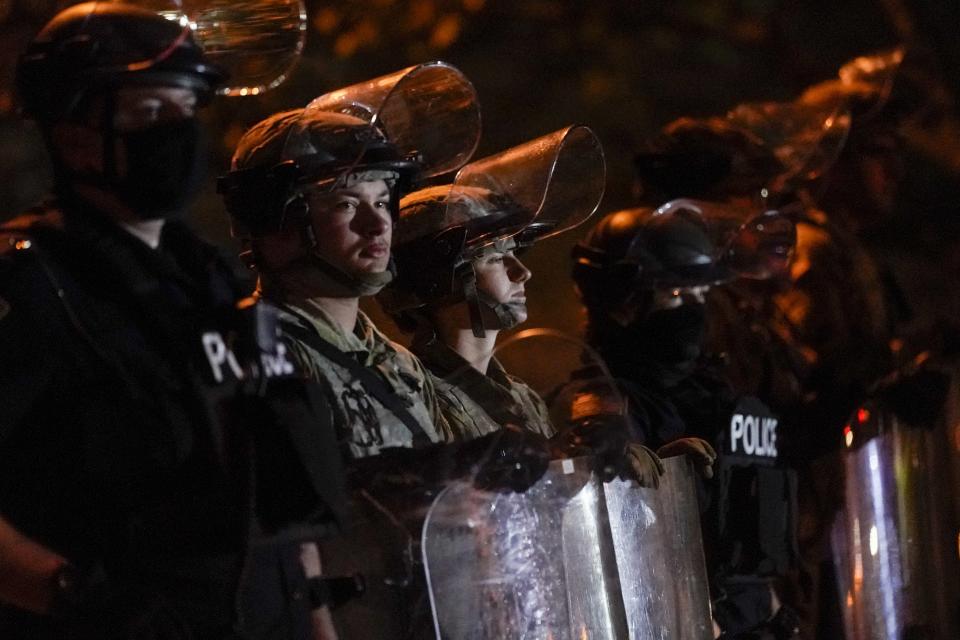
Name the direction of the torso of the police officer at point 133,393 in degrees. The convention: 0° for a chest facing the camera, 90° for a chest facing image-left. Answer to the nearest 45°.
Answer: approximately 315°

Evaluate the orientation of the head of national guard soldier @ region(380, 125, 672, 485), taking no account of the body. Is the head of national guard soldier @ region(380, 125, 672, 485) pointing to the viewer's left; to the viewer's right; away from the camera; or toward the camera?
to the viewer's right

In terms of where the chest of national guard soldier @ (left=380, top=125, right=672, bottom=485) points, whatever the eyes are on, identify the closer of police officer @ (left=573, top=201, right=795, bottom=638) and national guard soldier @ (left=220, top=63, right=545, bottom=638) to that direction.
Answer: the police officer

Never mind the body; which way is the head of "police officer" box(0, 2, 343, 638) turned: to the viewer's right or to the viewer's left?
to the viewer's right

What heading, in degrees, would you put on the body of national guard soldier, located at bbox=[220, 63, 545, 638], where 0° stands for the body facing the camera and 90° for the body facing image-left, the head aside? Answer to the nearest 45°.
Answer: approximately 315°

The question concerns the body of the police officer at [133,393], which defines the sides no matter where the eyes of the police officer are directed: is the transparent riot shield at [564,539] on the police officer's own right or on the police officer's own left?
on the police officer's own left

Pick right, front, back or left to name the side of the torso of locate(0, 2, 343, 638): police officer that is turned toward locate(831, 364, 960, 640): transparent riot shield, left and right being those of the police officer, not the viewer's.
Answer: left

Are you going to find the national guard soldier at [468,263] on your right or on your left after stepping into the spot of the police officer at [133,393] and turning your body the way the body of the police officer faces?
on your left

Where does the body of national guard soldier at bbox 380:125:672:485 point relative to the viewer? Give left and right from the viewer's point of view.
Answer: facing to the right of the viewer
